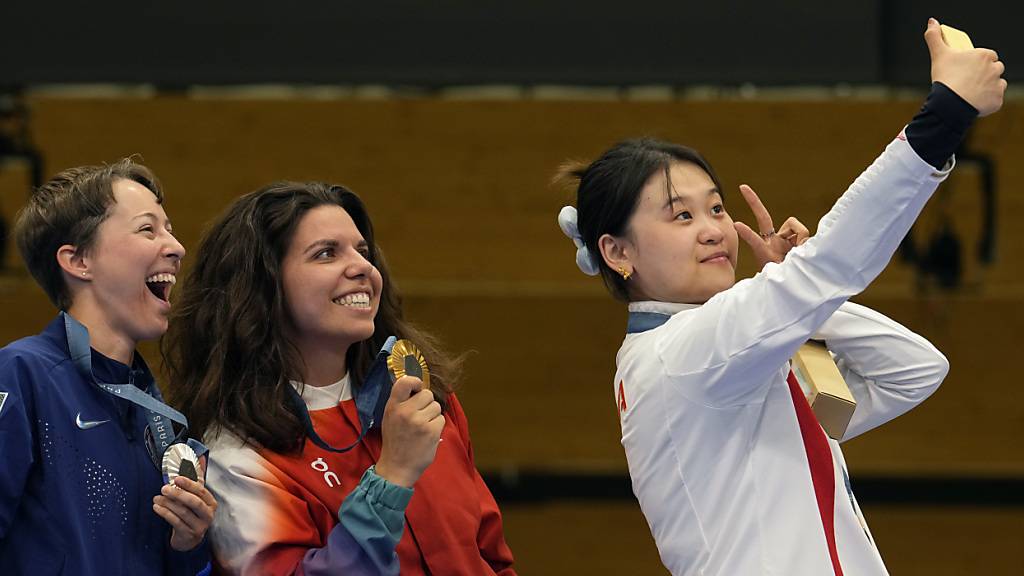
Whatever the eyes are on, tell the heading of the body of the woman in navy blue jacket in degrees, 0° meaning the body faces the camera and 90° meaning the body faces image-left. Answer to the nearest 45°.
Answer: approximately 315°

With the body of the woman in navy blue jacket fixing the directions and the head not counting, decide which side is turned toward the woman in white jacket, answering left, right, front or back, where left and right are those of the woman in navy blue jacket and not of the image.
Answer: front

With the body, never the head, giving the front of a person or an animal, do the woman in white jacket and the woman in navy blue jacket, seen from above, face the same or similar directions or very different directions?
same or similar directions

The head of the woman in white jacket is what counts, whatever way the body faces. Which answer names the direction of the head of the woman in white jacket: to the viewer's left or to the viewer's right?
to the viewer's right

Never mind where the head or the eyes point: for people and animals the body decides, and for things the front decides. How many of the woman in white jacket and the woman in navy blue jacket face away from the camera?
0
